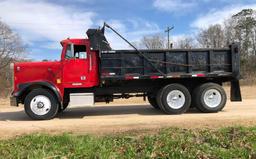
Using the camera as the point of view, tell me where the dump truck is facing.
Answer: facing to the left of the viewer
